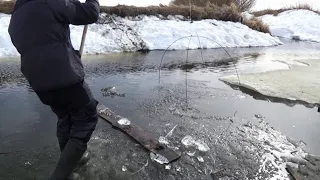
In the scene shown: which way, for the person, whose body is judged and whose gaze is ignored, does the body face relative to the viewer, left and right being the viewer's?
facing away from the viewer and to the right of the viewer
